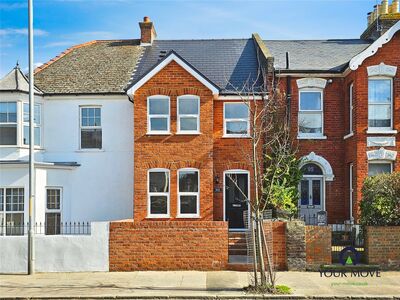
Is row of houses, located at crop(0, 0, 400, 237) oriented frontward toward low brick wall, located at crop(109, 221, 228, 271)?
yes

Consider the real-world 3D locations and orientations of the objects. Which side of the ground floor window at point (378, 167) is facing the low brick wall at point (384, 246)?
front

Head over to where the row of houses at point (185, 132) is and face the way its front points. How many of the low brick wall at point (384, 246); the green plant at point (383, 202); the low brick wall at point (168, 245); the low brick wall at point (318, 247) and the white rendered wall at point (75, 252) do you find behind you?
0

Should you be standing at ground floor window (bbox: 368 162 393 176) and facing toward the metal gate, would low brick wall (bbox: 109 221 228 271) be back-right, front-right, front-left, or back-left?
front-right

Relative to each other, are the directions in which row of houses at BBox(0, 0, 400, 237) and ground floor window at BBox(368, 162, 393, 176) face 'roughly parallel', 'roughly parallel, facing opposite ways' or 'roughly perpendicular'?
roughly parallel

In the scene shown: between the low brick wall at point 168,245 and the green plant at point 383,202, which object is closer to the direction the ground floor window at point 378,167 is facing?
the green plant

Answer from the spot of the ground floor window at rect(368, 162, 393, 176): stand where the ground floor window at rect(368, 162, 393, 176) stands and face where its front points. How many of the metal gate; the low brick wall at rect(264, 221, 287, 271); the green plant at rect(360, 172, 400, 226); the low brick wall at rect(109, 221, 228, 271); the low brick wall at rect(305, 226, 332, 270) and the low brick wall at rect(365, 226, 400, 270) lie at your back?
0

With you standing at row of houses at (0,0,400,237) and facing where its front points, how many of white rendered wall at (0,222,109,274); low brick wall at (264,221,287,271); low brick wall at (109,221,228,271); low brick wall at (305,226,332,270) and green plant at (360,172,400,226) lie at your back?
0

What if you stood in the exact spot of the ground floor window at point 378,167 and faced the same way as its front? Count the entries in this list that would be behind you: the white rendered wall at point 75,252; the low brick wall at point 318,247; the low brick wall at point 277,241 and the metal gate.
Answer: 0

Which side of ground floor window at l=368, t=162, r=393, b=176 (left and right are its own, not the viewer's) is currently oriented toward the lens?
front

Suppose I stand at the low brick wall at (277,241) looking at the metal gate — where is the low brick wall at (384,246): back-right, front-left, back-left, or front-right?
front-right

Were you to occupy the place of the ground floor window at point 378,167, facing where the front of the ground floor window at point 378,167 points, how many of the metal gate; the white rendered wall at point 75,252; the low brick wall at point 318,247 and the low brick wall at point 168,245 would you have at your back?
0

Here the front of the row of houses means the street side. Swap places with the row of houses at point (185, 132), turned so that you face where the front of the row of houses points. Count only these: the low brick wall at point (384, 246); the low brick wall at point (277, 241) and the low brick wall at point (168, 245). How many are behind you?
0
